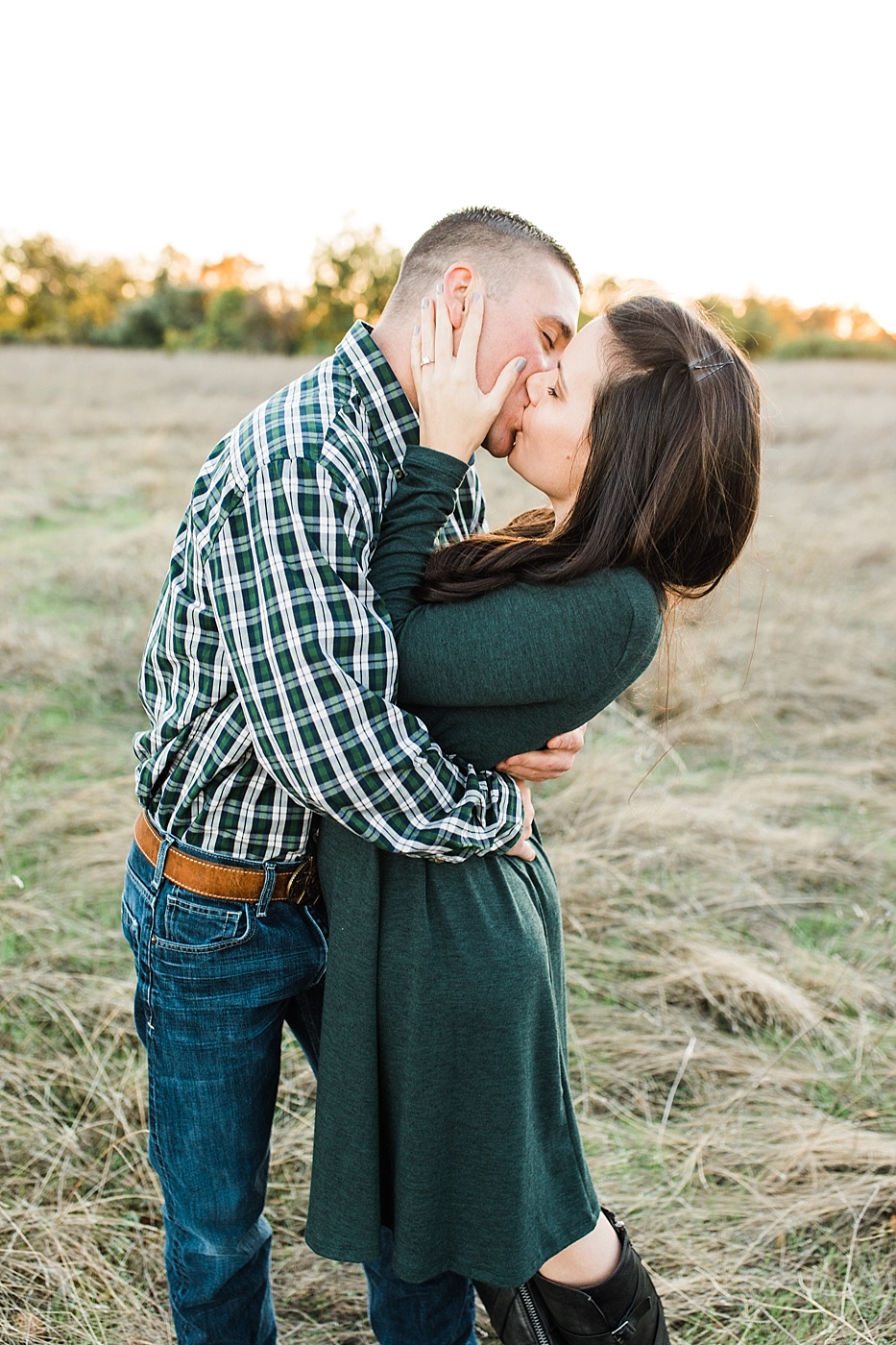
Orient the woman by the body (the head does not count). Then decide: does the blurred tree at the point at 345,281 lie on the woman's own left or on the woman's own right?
on the woman's own right

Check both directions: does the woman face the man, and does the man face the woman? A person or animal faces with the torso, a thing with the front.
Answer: yes

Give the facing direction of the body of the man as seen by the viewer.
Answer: to the viewer's right

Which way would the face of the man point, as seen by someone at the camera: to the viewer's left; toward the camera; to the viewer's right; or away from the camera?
to the viewer's right

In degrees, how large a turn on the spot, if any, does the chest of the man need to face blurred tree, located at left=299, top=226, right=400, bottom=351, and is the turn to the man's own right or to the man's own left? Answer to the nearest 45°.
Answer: approximately 90° to the man's own left

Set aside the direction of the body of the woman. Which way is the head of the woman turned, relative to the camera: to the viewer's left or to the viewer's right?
to the viewer's left

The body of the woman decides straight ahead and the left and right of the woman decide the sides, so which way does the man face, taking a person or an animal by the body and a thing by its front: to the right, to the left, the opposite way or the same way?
the opposite way

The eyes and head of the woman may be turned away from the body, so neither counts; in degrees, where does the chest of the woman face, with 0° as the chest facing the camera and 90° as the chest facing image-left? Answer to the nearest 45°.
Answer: approximately 90°
